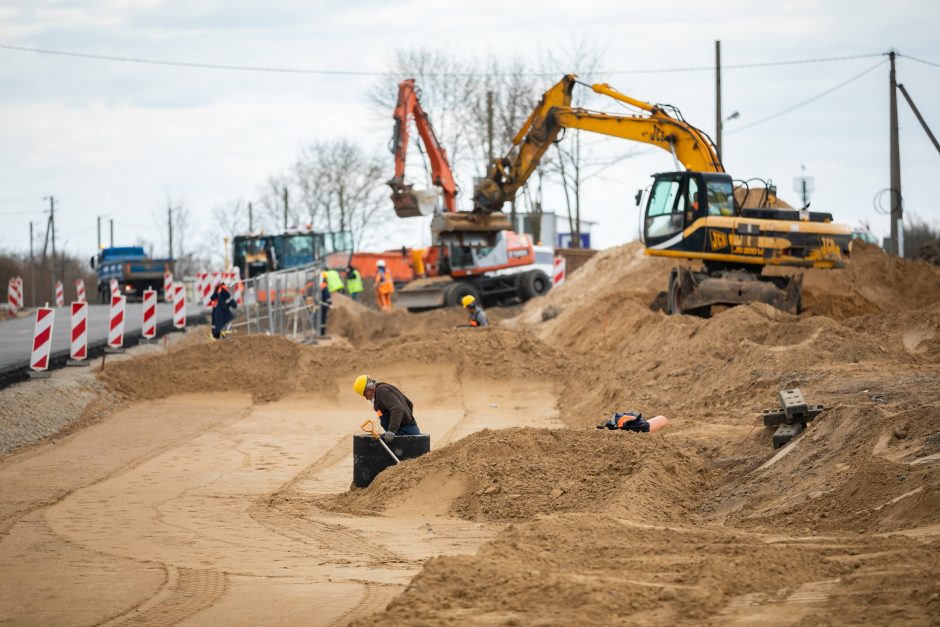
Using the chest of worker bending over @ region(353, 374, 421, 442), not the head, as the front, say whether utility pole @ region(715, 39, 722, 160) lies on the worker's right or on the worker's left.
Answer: on the worker's right

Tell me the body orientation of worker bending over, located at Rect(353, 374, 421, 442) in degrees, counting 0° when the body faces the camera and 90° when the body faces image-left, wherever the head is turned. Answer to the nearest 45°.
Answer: approximately 90°

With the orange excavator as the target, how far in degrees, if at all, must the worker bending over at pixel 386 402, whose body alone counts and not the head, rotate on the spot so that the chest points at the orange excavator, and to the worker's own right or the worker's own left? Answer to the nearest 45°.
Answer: approximately 90° to the worker's own right

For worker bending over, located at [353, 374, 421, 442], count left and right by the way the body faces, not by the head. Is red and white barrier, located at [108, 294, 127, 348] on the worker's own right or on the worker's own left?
on the worker's own right

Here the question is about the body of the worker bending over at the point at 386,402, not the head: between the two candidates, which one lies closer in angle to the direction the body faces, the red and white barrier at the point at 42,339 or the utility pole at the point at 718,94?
the red and white barrier

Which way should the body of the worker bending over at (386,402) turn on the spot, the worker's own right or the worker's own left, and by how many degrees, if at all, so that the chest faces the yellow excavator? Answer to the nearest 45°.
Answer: approximately 135° to the worker's own right

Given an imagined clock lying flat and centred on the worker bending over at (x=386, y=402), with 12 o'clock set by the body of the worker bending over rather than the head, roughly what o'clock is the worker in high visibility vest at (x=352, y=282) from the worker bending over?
The worker in high visibility vest is roughly at 3 o'clock from the worker bending over.

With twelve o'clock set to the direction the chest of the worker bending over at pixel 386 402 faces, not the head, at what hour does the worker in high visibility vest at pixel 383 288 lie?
The worker in high visibility vest is roughly at 3 o'clock from the worker bending over.
